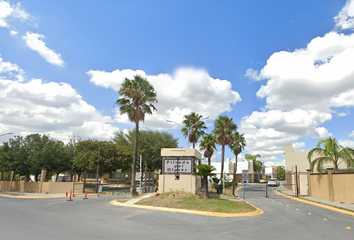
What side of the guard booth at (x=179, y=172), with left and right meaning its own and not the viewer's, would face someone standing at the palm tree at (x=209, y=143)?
back

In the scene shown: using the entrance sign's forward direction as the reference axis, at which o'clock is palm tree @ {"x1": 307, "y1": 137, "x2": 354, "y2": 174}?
The palm tree is roughly at 9 o'clock from the entrance sign.

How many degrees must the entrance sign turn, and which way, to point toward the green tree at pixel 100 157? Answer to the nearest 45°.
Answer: approximately 135° to its right

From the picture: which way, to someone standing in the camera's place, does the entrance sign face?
facing the viewer

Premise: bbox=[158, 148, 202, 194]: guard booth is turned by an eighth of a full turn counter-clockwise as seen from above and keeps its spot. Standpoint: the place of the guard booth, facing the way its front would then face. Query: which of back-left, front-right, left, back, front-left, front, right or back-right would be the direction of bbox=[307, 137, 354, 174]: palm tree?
front-left

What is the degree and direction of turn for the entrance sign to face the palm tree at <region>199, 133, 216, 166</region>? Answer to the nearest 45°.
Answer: approximately 180°

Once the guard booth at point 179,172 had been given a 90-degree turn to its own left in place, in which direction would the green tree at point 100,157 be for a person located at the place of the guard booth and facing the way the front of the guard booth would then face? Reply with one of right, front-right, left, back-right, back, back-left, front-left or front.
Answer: back-left

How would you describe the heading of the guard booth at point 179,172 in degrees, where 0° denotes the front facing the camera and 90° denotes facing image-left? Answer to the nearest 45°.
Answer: approximately 0°

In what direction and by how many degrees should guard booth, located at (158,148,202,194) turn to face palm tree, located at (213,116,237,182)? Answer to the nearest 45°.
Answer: approximately 180°

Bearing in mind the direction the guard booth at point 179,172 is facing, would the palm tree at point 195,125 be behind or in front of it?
behind

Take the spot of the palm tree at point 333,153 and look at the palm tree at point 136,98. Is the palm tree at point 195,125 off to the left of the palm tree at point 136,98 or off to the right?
right
